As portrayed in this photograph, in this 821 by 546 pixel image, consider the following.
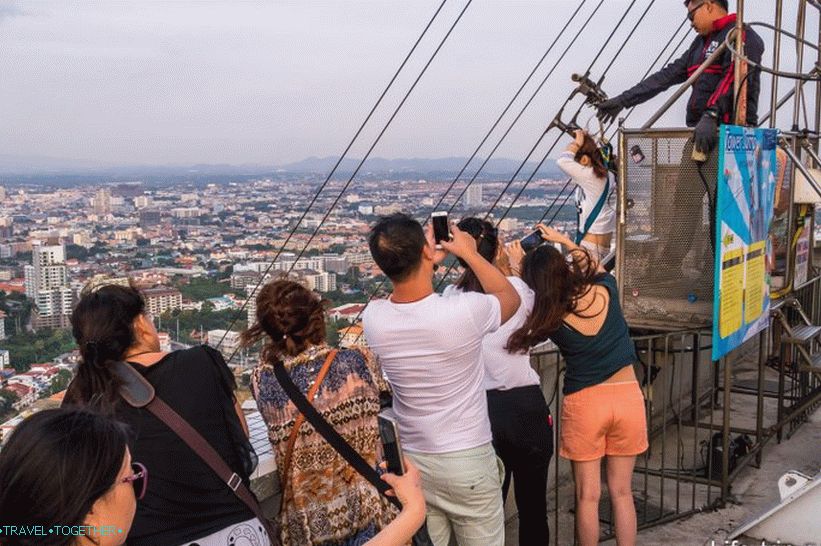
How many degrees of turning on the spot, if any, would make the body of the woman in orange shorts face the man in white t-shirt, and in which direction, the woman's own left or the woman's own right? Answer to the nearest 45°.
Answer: approximately 135° to the woman's own left

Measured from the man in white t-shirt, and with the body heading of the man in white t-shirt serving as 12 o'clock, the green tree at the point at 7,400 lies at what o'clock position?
The green tree is roughly at 10 o'clock from the man in white t-shirt.

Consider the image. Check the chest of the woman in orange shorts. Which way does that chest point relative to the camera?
away from the camera

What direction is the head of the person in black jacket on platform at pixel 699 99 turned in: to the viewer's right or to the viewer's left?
to the viewer's left

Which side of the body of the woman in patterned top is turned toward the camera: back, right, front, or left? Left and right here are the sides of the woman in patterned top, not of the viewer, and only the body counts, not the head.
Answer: back

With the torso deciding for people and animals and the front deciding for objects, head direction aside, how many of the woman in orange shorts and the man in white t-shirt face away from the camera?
2

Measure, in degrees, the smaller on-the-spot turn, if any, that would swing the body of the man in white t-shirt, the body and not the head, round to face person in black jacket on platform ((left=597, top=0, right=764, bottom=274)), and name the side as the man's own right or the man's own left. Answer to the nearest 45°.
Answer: approximately 45° to the man's own right

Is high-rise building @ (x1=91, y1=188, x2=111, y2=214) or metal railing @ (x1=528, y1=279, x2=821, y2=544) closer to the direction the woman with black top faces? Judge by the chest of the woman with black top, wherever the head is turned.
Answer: the high-rise building

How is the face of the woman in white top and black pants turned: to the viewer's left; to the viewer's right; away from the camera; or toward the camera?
away from the camera

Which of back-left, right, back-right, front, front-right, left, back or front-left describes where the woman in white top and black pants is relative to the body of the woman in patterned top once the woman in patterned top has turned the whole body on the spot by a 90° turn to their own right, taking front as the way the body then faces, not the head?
front-left

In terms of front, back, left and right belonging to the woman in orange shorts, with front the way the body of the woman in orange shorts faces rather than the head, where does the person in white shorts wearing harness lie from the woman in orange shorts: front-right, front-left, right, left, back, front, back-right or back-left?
front

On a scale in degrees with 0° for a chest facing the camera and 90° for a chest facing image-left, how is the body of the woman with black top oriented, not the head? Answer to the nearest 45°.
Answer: approximately 180°

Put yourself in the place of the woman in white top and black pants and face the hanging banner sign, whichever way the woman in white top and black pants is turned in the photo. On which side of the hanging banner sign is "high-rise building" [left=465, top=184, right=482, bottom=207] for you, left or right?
left

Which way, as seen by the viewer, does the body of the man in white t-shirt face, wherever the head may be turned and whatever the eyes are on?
away from the camera

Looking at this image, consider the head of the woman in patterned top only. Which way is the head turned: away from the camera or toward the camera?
away from the camera
